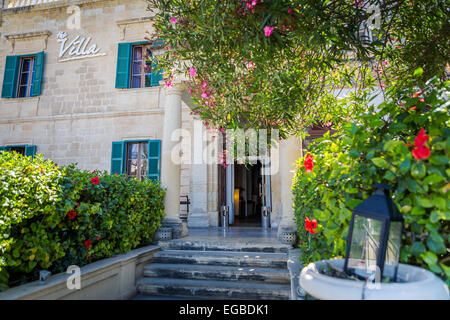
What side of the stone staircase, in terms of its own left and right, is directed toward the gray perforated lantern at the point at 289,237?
left

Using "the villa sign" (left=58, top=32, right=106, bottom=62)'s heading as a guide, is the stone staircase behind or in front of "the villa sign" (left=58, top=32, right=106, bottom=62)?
in front

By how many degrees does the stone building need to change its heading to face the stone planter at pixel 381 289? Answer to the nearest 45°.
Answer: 0° — it already faces it

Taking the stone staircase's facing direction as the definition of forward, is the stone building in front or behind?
behind

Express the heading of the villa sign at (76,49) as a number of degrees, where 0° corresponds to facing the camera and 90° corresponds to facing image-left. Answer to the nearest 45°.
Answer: approximately 0°

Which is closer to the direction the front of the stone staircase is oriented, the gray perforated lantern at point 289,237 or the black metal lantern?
the black metal lantern

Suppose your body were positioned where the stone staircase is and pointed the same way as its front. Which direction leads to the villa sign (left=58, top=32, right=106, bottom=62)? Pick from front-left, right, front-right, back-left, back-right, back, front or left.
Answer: back-right

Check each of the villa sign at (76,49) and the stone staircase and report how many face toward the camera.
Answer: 2

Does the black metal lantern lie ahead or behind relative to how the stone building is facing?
ahead

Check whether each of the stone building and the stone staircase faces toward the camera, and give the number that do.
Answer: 2

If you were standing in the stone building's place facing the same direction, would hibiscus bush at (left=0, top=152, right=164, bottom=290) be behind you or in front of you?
in front

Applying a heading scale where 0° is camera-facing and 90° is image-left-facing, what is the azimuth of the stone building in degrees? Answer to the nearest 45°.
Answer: approximately 0°

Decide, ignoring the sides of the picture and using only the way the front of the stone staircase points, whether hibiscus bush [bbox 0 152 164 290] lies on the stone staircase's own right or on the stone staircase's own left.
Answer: on the stone staircase's own right

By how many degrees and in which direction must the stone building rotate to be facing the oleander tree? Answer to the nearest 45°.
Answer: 0° — it already faces it
